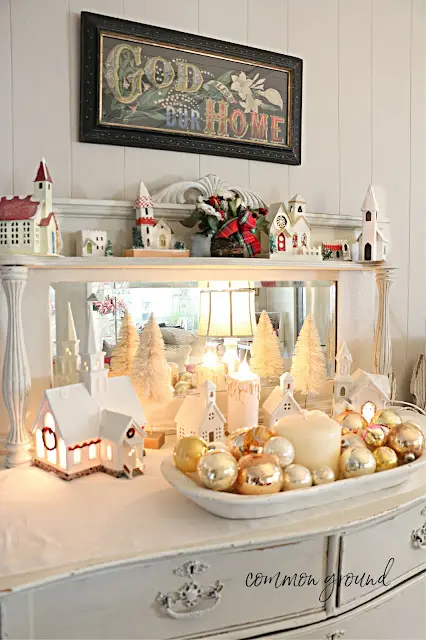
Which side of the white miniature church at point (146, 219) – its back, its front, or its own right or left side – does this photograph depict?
front

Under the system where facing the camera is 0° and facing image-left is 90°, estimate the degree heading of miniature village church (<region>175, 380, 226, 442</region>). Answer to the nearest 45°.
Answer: approximately 315°

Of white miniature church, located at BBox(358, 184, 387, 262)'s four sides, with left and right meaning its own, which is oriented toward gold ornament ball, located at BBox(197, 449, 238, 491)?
front

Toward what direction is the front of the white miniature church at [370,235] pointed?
toward the camera

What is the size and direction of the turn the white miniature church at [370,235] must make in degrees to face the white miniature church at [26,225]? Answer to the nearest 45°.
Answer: approximately 45° to its right

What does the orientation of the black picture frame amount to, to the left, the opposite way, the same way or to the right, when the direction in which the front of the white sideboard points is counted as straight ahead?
the same way

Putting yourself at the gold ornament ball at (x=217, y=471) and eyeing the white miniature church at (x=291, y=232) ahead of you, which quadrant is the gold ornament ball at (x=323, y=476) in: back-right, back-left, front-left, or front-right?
front-right

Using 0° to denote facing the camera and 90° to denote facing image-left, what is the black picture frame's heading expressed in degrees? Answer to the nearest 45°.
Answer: approximately 315°

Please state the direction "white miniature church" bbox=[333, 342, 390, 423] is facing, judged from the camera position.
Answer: facing the viewer and to the left of the viewer

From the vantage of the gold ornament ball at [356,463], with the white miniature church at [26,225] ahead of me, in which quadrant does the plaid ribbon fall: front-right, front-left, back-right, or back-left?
front-right

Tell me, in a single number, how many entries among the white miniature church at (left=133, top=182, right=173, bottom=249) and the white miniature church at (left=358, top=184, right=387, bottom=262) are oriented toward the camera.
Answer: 2
